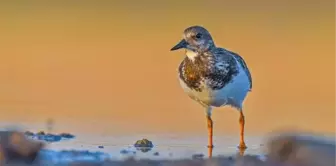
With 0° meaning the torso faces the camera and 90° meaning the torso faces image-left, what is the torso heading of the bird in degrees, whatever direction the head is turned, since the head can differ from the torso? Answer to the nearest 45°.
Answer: approximately 45°
